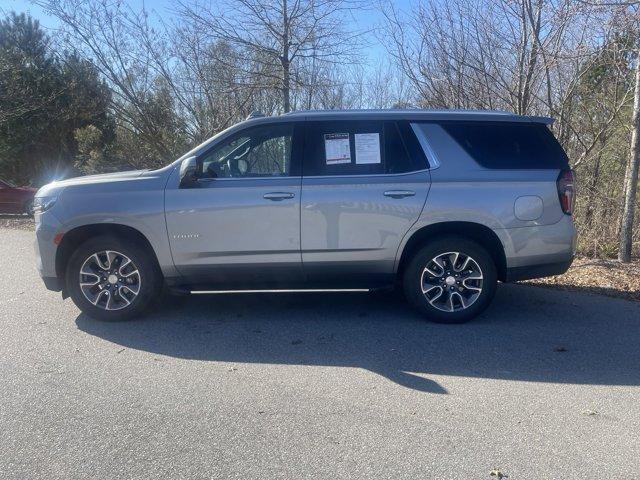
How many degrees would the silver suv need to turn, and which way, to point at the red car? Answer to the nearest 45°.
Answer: approximately 45° to its right

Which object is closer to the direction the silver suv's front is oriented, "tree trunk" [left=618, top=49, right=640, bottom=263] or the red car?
the red car

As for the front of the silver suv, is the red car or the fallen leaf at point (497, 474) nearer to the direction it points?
the red car

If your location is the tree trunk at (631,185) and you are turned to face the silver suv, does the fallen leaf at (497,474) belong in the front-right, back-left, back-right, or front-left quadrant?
front-left

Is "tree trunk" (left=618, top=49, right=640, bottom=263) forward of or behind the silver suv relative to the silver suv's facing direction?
behind

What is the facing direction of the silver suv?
to the viewer's left

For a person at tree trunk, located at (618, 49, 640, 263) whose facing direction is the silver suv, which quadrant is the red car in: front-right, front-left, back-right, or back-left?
front-right

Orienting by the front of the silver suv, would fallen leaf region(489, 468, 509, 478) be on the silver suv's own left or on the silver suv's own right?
on the silver suv's own left

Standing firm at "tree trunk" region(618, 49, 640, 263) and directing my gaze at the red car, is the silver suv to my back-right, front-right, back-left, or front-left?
front-left

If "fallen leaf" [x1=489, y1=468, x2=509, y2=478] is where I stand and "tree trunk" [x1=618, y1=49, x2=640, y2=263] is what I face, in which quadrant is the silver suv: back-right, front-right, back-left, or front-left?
front-left
